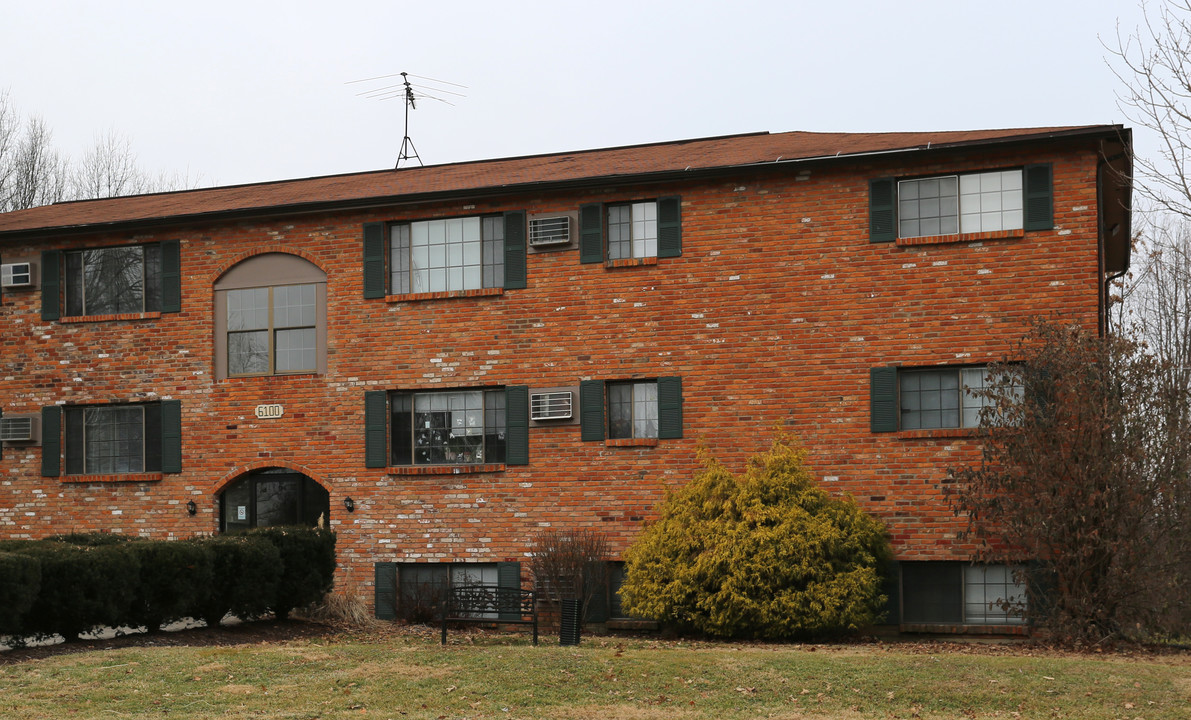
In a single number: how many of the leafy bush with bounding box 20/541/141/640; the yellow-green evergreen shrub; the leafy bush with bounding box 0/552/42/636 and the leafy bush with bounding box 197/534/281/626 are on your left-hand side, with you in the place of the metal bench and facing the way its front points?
1

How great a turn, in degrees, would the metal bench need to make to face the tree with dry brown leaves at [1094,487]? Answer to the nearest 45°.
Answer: approximately 90° to its left

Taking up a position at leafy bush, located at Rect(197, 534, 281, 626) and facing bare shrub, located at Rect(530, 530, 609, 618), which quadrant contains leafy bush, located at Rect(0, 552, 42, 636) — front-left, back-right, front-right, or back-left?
back-right

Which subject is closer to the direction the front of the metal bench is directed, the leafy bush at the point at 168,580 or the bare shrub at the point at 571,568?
the leafy bush

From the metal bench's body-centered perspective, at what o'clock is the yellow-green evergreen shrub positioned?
The yellow-green evergreen shrub is roughly at 9 o'clock from the metal bench.

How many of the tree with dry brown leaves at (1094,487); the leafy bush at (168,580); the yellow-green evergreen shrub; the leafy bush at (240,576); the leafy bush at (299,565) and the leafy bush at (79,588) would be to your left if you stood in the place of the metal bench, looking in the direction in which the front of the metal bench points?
2

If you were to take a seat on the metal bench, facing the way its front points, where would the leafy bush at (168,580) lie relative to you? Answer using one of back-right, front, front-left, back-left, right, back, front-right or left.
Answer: right

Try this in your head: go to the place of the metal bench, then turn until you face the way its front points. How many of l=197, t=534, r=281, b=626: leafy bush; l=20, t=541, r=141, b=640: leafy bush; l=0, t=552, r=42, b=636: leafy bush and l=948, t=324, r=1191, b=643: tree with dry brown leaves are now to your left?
1

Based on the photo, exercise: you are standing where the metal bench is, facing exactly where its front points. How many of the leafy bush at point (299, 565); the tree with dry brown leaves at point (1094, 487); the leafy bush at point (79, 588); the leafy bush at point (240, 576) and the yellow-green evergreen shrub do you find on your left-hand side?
2

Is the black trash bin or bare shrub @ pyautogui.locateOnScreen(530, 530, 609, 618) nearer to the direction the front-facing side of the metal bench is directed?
the black trash bin

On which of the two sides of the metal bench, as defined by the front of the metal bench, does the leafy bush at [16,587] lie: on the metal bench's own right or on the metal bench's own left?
on the metal bench's own right

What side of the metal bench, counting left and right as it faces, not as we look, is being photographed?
front

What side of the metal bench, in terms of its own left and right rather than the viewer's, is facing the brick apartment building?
back

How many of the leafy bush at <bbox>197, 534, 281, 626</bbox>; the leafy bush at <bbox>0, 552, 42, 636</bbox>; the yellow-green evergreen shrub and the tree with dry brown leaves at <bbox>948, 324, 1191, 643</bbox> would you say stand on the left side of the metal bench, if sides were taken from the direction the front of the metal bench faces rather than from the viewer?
2

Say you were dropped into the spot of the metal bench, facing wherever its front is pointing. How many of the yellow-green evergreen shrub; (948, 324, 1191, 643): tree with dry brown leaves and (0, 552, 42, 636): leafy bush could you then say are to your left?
2

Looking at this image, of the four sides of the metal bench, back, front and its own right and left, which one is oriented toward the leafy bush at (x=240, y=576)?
right
